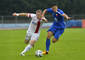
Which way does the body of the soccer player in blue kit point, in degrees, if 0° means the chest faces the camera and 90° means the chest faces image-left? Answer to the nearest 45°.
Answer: approximately 45°

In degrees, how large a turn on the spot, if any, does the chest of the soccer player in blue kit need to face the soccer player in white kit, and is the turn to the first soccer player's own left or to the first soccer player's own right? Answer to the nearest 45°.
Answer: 0° — they already face them
